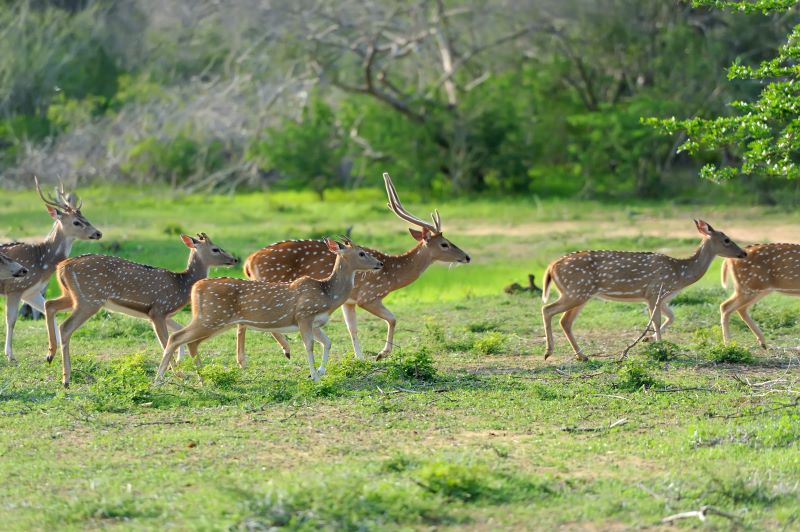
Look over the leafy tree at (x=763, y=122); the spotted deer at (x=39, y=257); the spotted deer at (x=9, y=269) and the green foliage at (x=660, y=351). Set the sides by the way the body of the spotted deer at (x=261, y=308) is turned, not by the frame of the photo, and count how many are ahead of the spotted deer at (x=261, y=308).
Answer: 2

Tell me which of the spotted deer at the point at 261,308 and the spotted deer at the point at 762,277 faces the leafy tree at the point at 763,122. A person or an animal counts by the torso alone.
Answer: the spotted deer at the point at 261,308

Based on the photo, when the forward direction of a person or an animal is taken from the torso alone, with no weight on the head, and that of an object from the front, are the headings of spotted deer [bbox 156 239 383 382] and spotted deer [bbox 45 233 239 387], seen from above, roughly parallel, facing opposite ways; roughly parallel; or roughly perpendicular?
roughly parallel

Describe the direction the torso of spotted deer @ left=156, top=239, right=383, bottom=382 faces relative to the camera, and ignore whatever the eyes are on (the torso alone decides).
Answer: to the viewer's right

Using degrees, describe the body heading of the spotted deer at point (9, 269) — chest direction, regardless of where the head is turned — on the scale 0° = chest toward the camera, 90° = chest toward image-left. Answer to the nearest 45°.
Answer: approximately 270°

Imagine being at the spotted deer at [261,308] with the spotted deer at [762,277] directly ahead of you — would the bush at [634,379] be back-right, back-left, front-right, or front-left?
front-right

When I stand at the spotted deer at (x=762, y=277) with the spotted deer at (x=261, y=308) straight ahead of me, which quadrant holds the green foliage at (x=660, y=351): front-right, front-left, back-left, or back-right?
front-left

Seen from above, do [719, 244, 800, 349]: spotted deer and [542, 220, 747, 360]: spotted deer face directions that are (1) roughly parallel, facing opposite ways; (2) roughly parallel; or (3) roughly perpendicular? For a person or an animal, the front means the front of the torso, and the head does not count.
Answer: roughly parallel

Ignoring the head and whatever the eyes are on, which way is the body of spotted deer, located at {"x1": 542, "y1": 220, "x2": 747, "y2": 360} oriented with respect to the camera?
to the viewer's right

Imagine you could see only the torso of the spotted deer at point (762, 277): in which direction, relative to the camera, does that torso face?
to the viewer's right

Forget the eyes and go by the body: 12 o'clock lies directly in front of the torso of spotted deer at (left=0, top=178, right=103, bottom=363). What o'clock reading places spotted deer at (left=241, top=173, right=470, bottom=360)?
spotted deer at (left=241, top=173, right=470, bottom=360) is roughly at 1 o'clock from spotted deer at (left=0, top=178, right=103, bottom=363).

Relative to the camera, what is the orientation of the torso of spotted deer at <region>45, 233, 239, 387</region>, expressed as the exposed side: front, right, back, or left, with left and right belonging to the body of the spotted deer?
right

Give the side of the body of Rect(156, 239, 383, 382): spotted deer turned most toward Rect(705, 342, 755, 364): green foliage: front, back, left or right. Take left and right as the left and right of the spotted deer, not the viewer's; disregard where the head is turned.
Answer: front

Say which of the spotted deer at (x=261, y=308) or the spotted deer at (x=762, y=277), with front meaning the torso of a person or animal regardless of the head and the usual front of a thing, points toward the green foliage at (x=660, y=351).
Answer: the spotted deer at (x=261, y=308)

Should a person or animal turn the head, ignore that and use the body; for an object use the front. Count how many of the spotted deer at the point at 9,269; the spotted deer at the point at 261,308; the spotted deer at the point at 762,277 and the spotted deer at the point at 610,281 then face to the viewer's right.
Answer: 4

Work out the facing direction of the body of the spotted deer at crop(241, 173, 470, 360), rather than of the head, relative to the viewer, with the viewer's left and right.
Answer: facing to the right of the viewer
